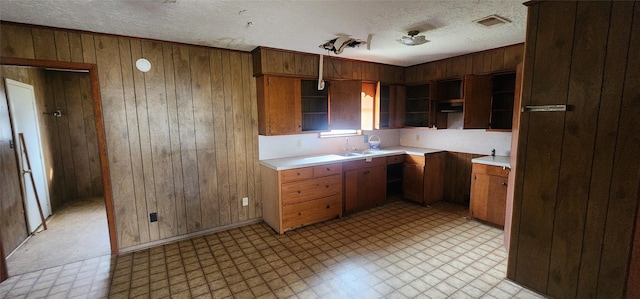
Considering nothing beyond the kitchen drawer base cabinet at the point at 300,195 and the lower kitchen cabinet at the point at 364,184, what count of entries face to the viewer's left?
0

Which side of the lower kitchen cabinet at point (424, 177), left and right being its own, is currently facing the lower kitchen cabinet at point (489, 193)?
left

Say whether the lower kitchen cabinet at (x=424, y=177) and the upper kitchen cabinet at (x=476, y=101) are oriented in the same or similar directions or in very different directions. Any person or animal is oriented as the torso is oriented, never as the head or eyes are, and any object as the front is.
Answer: same or similar directions

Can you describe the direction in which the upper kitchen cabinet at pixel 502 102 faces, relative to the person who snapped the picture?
facing the viewer and to the left of the viewer

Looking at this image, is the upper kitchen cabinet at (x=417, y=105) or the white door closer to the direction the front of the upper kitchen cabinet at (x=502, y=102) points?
the white door
